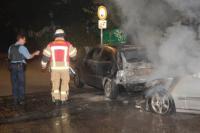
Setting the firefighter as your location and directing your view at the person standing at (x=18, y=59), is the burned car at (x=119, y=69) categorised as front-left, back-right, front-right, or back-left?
back-right

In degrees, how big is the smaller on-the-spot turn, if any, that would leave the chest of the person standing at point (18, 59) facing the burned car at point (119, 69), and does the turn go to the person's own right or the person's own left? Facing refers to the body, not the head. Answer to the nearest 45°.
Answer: approximately 45° to the person's own right

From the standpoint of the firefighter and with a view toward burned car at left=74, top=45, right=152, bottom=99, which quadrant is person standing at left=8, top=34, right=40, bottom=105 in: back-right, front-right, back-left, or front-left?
back-left

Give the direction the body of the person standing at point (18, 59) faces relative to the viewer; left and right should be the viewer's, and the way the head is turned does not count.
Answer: facing away from the viewer and to the right of the viewer
